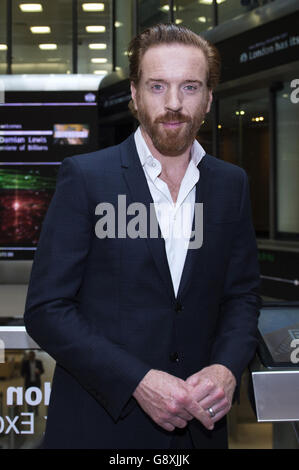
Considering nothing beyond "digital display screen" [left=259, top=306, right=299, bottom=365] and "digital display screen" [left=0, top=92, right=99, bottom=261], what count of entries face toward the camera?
2

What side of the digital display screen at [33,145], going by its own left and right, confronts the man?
front

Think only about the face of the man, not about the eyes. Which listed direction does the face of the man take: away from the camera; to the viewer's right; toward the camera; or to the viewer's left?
toward the camera

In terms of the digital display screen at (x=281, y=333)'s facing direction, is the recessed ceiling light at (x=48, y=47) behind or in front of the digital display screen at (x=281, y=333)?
behind

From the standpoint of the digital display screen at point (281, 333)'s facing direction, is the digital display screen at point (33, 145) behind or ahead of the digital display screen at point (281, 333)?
behind

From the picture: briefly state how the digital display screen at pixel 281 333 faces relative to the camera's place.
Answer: facing the viewer

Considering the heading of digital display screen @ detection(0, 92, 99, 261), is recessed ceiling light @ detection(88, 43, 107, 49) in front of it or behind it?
behind

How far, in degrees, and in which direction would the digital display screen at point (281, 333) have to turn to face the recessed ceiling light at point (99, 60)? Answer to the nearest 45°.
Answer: approximately 180°
